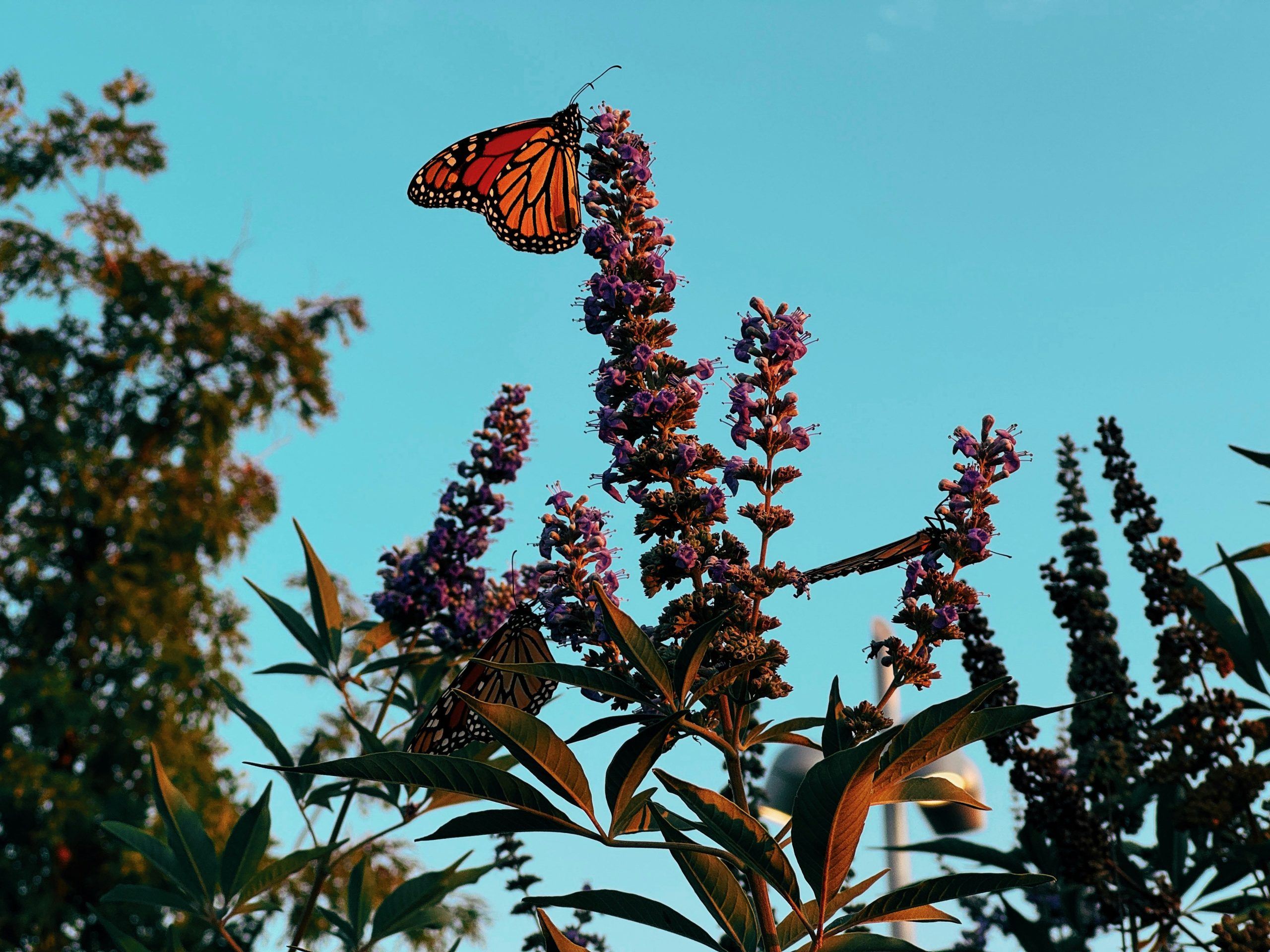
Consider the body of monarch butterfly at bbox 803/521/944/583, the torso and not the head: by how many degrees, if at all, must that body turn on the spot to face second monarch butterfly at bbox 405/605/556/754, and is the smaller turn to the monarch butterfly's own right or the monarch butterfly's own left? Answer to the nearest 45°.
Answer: approximately 135° to the monarch butterfly's own left

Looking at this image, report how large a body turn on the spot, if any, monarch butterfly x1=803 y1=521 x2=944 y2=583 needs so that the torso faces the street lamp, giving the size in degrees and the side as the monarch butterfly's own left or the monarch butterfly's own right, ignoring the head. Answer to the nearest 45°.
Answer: approximately 90° to the monarch butterfly's own left

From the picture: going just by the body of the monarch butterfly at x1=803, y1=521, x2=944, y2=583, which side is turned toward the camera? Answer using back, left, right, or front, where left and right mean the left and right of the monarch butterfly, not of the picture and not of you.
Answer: right

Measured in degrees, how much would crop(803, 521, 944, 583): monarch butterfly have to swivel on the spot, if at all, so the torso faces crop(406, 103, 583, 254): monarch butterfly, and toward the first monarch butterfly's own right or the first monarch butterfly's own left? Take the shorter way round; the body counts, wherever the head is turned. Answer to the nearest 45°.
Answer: approximately 135° to the first monarch butterfly's own left
